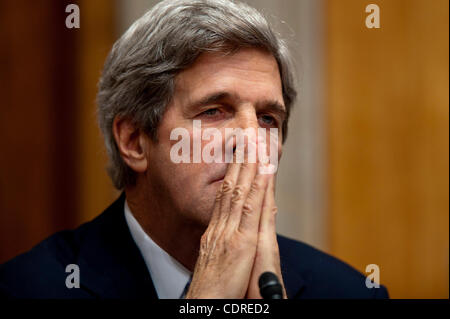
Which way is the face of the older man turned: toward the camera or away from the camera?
toward the camera

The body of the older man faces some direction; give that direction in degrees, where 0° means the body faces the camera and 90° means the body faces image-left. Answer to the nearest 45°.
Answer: approximately 315°
